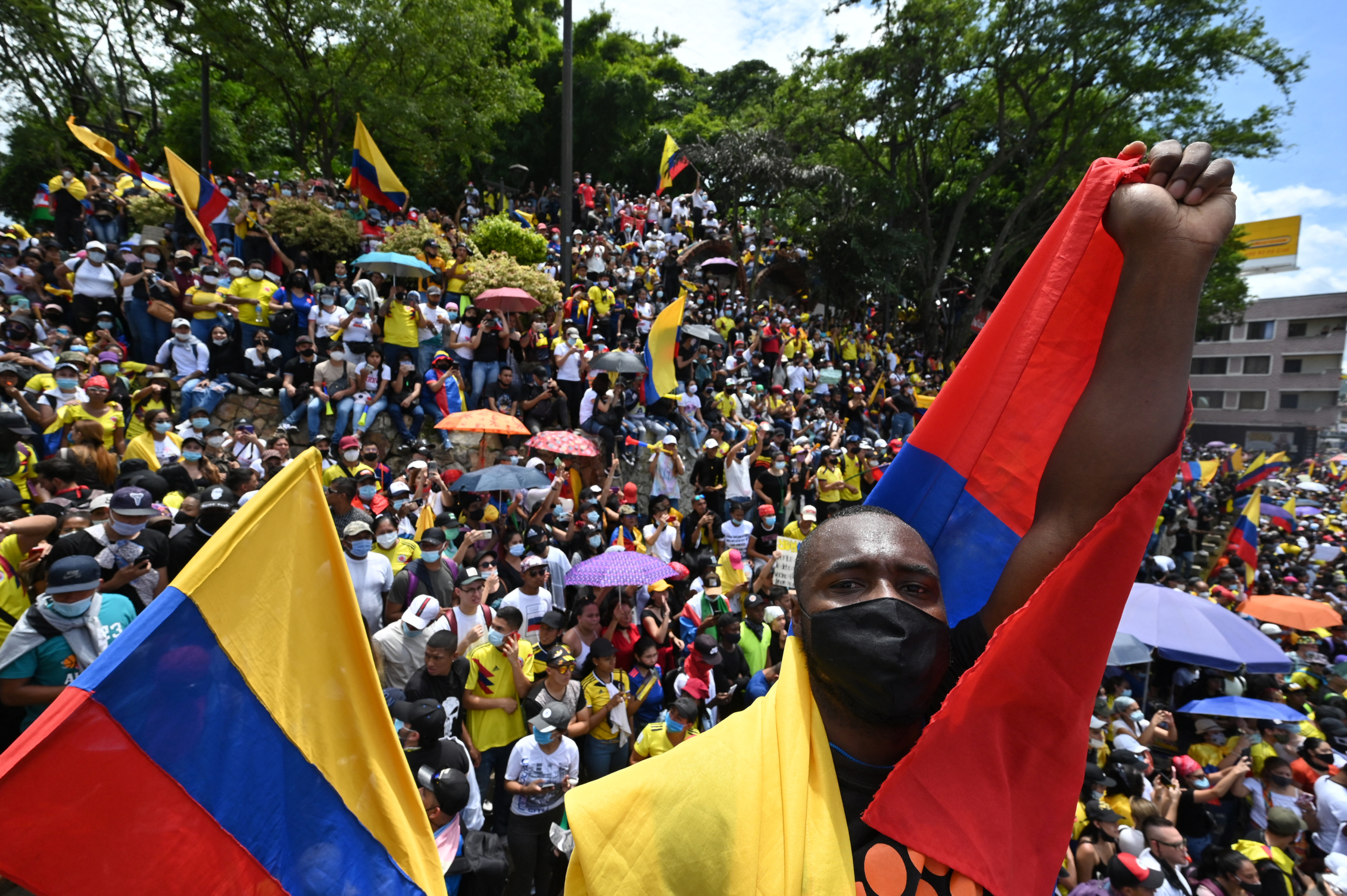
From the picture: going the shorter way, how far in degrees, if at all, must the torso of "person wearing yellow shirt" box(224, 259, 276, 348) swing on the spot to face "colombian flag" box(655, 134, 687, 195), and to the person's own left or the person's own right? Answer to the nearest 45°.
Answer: approximately 135° to the person's own left

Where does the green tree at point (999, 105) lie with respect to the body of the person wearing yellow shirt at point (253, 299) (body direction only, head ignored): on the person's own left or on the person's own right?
on the person's own left

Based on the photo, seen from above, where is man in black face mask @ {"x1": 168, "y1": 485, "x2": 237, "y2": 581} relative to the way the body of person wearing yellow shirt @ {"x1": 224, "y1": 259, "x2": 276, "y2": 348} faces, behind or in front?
in front

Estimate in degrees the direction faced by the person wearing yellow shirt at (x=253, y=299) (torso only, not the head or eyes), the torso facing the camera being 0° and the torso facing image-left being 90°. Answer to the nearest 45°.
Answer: approximately 0°

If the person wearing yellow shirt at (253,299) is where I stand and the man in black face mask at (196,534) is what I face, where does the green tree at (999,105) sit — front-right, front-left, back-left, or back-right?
back-left

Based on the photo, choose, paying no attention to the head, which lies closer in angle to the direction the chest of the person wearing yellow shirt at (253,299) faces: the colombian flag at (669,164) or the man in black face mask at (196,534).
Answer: the man in black face mask

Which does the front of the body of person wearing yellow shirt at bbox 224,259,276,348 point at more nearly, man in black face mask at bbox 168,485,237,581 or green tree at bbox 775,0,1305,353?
the man in black face mask
